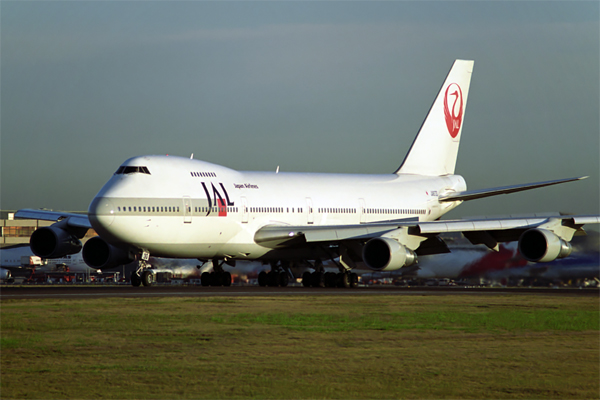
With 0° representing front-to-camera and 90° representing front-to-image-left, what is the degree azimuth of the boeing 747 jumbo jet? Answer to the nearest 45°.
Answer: approximately 45°

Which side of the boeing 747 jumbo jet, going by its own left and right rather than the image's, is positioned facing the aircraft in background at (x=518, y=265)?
back
